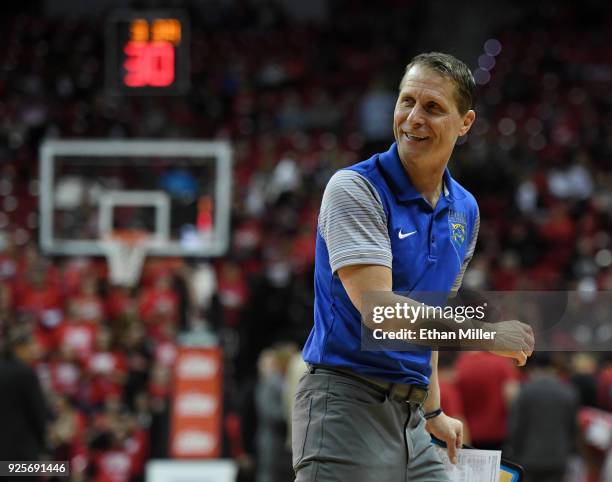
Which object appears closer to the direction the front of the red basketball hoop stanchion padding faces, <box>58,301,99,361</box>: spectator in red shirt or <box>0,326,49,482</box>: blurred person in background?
the blurred person in background

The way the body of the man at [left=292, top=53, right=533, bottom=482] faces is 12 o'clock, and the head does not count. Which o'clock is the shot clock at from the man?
The shot clock is roughly at 7 o'clock from the man.

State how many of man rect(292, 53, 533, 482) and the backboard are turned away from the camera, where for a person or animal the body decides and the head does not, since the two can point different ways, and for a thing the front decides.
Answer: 0

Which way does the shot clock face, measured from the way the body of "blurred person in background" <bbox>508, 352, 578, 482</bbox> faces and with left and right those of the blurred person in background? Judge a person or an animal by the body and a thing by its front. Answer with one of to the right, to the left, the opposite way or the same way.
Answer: the opposite way

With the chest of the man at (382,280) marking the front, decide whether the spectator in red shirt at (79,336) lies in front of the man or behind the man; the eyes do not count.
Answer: behind

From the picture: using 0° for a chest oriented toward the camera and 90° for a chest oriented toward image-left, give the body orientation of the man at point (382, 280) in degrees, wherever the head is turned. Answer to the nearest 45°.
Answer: approximately 315°

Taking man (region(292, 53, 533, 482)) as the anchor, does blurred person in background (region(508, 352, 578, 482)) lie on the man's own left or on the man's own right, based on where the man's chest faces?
on the man's own left

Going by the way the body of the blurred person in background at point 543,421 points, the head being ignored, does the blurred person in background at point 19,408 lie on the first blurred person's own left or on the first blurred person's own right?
on the first blurred person's own left

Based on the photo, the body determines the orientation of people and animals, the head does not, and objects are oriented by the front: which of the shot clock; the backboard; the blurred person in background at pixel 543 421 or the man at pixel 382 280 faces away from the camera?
the blurred person in background

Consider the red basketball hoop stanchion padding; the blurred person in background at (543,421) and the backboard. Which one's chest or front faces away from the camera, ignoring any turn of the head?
the blurred person in background
